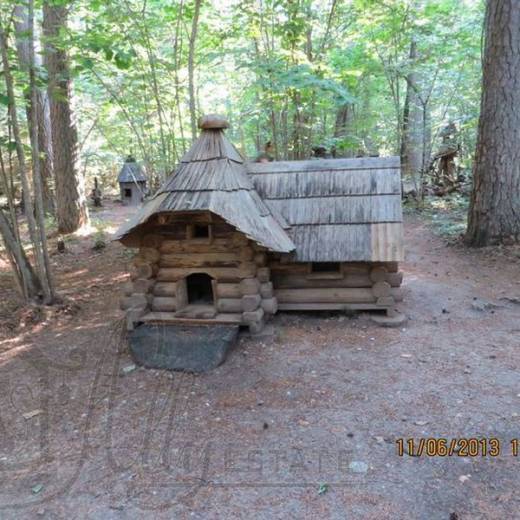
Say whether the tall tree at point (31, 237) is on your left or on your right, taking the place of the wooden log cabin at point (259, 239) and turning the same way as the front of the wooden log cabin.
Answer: on your right

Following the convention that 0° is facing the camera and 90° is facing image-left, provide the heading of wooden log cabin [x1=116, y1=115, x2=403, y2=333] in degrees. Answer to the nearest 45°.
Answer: approximately 0°

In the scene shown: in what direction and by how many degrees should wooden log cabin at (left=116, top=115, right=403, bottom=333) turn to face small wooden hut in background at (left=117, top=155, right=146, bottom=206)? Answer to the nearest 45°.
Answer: approximately 180°

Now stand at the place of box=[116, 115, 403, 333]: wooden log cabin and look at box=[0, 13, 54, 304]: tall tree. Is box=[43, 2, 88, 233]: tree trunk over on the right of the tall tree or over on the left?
right

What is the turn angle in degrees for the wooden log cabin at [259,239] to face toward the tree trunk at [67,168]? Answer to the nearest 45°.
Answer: approximately 135° to its right

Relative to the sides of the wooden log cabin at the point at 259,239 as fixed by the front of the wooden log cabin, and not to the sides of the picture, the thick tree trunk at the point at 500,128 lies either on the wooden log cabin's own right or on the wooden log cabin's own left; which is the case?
on the wooden log cabin's own left
